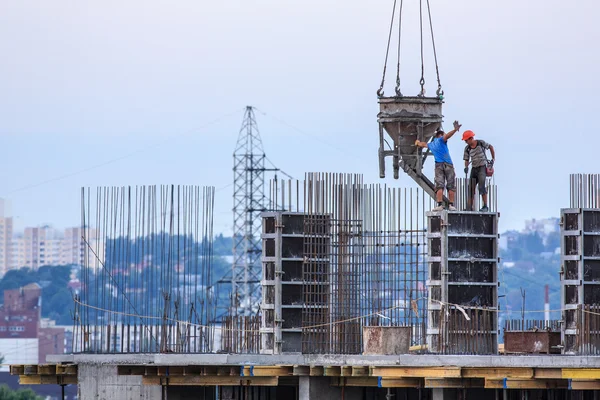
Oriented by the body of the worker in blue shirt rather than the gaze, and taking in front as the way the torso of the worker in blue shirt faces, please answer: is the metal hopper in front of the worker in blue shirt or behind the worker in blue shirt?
in front

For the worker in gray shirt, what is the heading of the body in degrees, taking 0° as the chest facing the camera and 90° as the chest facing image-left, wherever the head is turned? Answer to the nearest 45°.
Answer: approximately 45°

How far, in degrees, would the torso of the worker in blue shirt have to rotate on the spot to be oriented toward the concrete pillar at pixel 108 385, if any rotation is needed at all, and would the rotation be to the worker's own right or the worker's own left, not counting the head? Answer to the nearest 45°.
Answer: approximately 90° to the worker's own left
